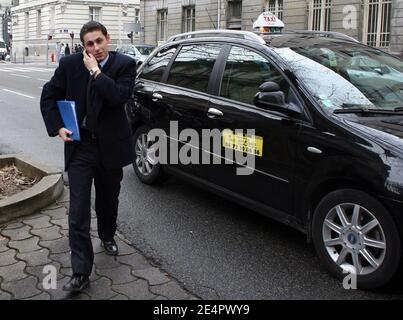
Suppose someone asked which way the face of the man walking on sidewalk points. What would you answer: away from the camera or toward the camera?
toward the camera

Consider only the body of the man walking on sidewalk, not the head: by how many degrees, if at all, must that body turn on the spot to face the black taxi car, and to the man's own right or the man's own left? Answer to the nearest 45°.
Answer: approximately 90° to the man's own left

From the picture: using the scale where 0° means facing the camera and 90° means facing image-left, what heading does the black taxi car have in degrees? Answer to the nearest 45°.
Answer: approximately 315°

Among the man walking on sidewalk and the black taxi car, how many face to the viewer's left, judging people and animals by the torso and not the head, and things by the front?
0

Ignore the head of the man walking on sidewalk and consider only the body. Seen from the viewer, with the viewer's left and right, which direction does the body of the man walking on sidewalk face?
facing the viewer
